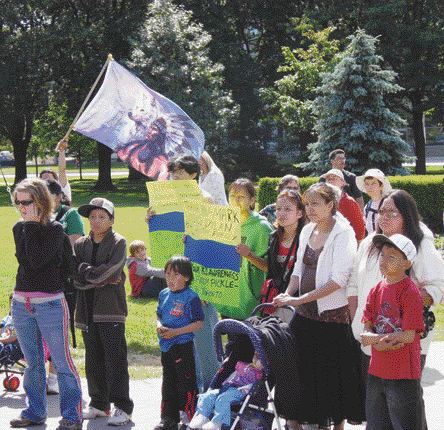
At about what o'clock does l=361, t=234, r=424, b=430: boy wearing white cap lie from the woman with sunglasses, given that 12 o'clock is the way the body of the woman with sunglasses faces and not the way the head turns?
The boy wearing white cap is roughly at 9 o'clock from the woman with sunglasses.

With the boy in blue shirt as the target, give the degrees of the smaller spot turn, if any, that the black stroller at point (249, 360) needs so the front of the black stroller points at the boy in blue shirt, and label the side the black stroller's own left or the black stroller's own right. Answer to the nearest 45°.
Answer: approximately 90° to the black stroller's own right

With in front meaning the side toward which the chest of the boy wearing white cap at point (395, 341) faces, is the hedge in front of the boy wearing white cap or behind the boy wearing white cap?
behind

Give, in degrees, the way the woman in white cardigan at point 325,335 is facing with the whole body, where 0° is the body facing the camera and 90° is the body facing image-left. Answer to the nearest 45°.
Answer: approximately 45°

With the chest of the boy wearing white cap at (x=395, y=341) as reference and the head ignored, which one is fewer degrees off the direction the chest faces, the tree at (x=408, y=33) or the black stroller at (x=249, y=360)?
the black stroller

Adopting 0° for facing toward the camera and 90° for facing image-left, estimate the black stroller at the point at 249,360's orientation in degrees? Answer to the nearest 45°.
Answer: approximately 45°

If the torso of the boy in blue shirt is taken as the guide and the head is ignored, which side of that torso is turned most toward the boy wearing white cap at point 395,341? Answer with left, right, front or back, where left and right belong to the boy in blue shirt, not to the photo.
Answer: left

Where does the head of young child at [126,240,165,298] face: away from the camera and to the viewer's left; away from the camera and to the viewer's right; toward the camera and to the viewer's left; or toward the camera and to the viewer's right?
toward the camera and to the viewer's right
